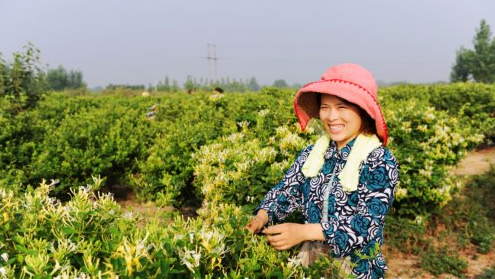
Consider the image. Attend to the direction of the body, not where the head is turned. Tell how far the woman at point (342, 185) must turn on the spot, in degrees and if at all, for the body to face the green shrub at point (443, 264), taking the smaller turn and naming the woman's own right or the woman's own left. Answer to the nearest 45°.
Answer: approximately 180°

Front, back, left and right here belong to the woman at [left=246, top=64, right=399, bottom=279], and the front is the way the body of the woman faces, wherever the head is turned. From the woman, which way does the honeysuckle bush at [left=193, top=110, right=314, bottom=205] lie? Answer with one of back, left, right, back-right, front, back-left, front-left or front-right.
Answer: right

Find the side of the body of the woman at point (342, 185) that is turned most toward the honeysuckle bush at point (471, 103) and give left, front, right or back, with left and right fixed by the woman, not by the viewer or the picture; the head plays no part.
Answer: back

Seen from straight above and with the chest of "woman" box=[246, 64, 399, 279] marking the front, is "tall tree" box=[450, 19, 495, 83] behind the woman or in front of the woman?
behind

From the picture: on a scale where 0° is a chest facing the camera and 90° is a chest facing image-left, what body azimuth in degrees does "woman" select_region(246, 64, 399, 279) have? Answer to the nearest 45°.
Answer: approximately 45°
